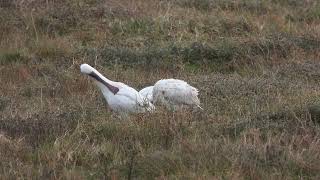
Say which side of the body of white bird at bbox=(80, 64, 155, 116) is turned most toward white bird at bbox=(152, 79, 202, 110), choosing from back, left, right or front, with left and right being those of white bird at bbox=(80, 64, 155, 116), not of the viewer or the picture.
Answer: back

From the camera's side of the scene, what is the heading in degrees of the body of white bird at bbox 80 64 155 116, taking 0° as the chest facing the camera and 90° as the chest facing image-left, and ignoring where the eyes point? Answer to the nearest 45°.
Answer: approximately 90°
